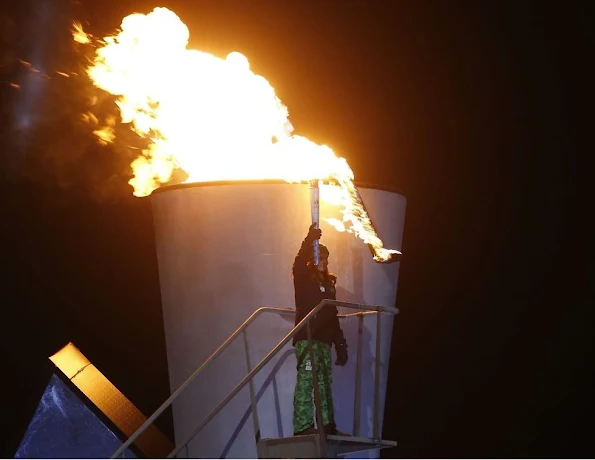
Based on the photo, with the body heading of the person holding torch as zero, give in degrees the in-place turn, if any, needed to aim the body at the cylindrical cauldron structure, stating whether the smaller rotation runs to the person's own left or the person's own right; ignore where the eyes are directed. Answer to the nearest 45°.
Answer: approximately 180°

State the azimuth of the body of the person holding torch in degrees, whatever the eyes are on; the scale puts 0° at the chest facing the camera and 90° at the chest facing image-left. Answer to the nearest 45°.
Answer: approximately 315°
